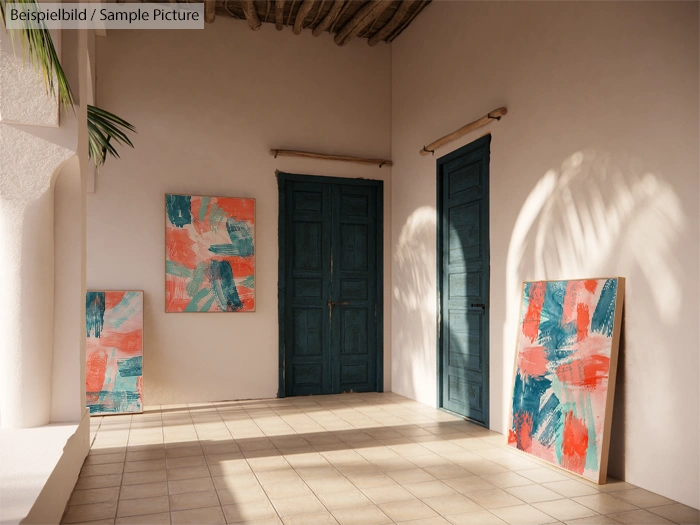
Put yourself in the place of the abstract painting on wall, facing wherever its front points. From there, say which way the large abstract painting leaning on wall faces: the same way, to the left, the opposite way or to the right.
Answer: to the right

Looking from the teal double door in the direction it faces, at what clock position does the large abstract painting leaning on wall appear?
The large abstract painting leaning on wall is roughly at 11 o'clock from the teal double door.

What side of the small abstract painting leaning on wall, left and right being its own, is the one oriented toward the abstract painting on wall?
left

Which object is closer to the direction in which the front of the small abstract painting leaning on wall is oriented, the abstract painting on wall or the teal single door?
the teal single door

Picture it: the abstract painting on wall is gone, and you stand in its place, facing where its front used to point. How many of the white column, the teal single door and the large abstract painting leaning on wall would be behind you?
0

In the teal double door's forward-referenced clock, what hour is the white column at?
The white column is roughly at 1 o'clock from the teal double door.

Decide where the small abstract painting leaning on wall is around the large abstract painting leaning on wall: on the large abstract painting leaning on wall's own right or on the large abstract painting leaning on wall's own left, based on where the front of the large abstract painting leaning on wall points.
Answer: on the large abstract painting leaning on wall's own right

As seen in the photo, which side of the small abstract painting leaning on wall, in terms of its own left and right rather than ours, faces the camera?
front

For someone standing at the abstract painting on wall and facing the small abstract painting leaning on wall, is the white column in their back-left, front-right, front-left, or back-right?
front-left

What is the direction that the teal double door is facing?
toward the camera

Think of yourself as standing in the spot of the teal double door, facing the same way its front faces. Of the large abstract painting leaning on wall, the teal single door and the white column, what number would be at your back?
0

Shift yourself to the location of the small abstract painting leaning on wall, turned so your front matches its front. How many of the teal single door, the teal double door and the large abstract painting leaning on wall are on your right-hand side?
0

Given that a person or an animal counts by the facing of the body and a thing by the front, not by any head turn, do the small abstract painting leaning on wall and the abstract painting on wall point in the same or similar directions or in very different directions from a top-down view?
same or similar directions

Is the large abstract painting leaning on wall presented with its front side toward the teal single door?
no

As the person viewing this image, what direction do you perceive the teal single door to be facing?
facing the viewer and to the left of the viewer

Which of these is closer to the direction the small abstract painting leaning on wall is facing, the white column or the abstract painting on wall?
the white column

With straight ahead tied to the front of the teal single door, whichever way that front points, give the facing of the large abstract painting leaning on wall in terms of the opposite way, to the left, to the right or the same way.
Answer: the same way

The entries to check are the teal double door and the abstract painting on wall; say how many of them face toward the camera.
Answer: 2

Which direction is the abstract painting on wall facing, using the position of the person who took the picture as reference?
facing the viewer

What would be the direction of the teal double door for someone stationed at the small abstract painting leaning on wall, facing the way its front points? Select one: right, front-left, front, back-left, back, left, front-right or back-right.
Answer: left

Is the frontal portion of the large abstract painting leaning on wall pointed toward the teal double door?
no

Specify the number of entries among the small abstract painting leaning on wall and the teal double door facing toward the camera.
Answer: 2

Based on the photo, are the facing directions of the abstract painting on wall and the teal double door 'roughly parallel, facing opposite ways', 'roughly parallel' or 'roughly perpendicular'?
roughly parallel
